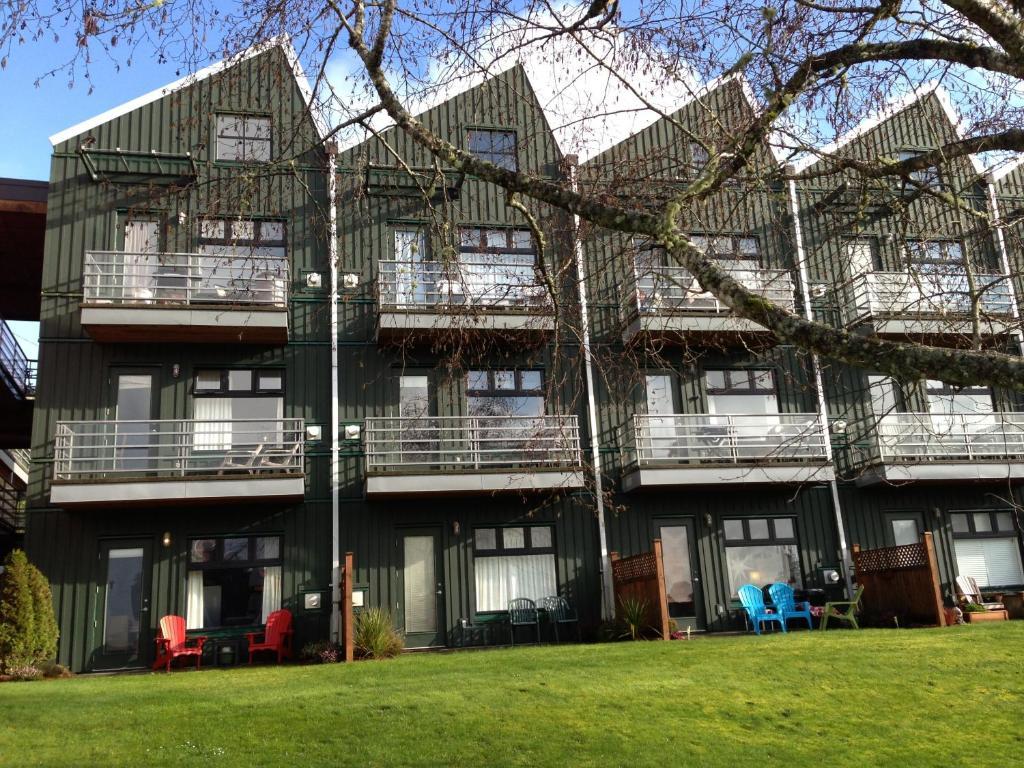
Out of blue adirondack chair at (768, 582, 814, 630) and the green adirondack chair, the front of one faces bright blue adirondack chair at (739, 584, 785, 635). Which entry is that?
the green adirondack chair

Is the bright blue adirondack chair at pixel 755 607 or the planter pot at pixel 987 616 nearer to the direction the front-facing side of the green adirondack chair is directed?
the bright blue adirondack chair

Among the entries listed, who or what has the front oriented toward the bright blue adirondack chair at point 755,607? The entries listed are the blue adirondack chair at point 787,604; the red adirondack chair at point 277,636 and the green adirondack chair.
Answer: the green adirondack chair

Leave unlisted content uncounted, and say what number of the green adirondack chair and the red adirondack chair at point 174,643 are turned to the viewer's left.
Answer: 1

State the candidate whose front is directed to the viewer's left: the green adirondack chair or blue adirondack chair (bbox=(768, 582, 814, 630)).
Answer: the green adirondack chair

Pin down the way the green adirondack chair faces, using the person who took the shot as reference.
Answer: facing to the left of the viewer

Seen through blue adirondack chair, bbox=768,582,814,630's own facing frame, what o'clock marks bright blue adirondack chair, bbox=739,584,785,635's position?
The bright blue adirondack chair is roughly at 3 o'clock from the blue adirondack chair.

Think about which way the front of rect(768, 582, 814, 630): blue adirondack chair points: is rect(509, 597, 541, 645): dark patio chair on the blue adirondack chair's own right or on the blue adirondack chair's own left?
on the blue adirondack chair's own right

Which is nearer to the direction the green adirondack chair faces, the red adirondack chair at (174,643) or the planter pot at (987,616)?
the red adirondack chair

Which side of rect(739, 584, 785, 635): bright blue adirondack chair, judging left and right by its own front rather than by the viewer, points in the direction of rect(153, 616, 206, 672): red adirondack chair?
right
